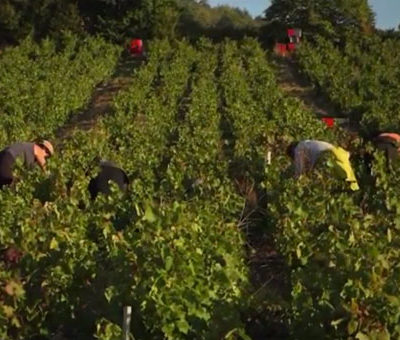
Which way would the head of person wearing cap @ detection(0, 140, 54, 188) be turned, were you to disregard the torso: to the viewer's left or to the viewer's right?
to the viewer's right

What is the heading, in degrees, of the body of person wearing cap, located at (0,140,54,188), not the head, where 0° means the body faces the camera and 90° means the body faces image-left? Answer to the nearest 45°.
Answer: approximately 270°

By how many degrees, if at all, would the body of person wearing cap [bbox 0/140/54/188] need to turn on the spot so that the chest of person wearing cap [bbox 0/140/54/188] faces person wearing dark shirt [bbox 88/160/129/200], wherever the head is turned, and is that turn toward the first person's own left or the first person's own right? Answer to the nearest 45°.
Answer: approximately 45° to the first person's own right
